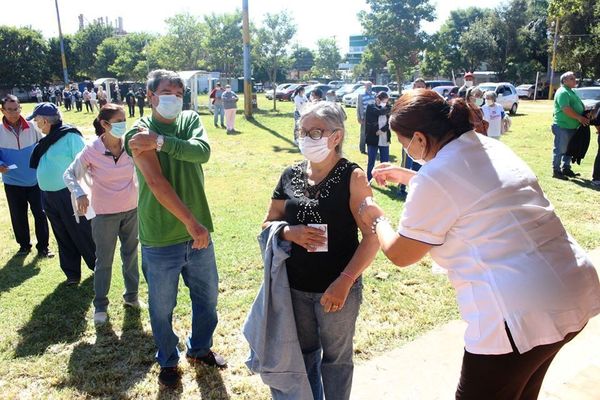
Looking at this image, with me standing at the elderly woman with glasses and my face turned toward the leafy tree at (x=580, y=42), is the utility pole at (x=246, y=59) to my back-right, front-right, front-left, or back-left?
front-left

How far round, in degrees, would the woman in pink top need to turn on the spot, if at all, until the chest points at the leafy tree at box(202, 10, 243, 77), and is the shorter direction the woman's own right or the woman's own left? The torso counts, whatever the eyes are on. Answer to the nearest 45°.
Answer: approximately 135° to the woman's own left

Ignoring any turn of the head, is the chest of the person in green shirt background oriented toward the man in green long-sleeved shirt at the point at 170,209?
no

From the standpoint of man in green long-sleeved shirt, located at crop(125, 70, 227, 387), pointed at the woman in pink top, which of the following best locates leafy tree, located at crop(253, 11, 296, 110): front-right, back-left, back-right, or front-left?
front-right

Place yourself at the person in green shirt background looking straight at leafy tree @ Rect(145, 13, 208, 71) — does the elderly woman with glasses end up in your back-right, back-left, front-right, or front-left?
back-left

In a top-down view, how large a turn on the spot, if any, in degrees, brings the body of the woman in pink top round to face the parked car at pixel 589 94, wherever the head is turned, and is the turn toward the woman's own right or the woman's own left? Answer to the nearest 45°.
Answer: approximately 90° to the woman's own left

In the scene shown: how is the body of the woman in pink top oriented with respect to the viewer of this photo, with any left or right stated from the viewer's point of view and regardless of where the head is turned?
facing the viewer and to the right of the viewer

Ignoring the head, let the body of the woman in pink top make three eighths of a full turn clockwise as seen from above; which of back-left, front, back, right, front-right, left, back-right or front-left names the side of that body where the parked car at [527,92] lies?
back-right

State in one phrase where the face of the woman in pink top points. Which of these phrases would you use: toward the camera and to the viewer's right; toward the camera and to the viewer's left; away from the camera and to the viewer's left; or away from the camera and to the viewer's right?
toward the camera and to the viewer's right

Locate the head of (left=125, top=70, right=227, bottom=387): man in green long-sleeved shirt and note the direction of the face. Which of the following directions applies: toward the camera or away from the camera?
toward the camera
